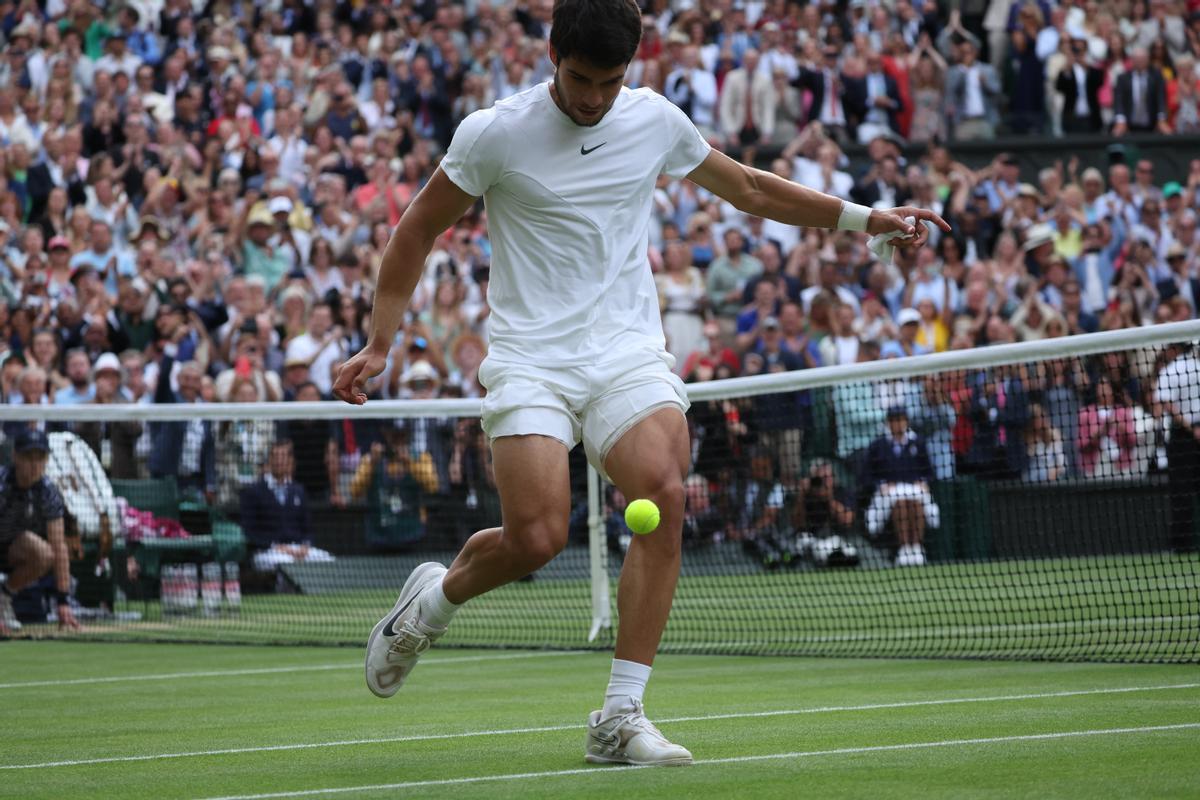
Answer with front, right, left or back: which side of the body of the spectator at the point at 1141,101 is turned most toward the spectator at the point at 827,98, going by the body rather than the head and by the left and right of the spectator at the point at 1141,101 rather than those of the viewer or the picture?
right

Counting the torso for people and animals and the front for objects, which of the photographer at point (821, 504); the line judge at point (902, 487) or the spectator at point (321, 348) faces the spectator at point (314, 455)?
the spectator at point (321, 348)

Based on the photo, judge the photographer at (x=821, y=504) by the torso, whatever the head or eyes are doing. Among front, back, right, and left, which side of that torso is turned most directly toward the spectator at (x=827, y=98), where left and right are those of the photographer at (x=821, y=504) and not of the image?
back

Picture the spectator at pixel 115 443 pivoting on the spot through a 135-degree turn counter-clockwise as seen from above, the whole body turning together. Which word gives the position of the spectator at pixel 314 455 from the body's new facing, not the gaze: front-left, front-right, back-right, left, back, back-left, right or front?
front-right

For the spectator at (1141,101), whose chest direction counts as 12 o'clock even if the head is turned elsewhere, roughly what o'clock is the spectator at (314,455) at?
the spectator at (314,455) is roughly at 1 o'clock from the spectator at (1141,101).

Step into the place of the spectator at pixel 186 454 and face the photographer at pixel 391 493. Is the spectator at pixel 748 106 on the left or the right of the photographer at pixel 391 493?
left
